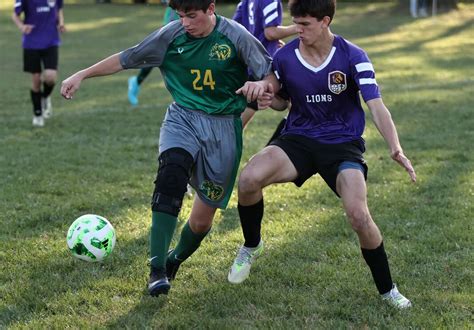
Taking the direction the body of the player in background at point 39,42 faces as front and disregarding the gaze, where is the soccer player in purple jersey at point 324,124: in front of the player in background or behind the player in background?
in front

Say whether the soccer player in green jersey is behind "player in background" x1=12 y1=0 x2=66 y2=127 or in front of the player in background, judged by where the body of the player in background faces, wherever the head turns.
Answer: in front

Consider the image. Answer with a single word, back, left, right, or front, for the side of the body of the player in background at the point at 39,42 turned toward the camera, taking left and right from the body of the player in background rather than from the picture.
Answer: front

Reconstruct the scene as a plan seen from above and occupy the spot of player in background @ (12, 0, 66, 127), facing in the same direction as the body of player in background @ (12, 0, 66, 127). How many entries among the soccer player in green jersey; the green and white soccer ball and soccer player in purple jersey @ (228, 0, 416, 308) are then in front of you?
3

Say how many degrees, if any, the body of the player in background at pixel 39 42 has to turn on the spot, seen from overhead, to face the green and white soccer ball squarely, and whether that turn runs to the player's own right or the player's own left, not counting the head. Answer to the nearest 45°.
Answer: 0° — they already face it

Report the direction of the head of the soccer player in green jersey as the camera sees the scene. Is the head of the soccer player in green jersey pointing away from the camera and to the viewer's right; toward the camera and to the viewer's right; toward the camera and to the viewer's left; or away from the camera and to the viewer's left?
toward the camera and to the viewer's left
